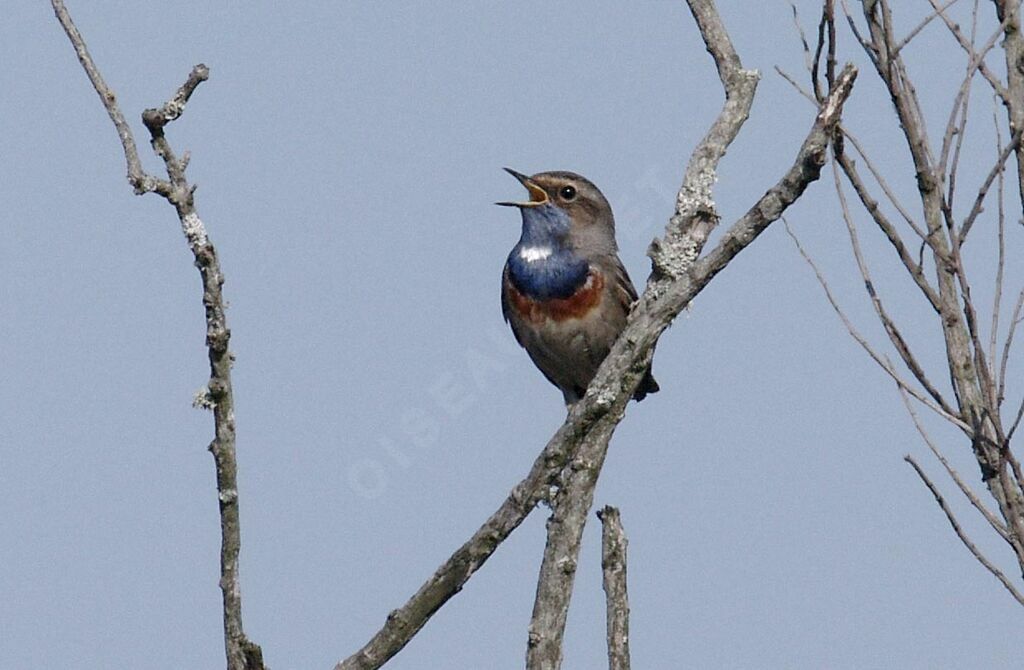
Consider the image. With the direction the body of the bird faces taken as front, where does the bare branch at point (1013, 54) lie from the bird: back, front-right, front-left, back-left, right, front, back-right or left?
left

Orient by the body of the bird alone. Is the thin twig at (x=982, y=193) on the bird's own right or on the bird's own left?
on the bird's own left

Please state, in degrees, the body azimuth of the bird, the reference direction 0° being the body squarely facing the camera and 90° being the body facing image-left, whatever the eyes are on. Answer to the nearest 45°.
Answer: approximately 45°

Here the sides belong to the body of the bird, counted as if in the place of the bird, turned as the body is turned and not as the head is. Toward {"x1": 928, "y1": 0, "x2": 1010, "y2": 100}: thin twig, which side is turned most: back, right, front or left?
left

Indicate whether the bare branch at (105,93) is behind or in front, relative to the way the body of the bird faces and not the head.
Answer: in front

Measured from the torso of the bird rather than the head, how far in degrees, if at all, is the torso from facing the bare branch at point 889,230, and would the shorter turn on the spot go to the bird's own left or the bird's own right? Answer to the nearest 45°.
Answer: approximately 90° to the bird's own left
